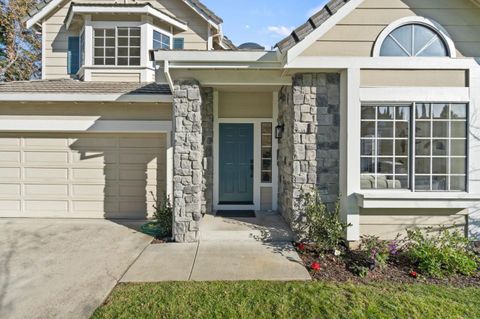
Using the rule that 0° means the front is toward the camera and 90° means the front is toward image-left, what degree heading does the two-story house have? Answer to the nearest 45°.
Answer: approximately 0°

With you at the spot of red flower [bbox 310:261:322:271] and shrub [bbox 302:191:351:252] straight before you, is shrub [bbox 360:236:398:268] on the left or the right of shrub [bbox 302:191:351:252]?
right

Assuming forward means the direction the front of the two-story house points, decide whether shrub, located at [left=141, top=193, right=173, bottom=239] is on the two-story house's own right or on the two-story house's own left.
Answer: on the two-story house's own right
